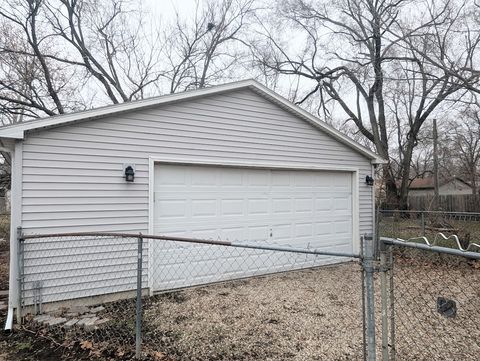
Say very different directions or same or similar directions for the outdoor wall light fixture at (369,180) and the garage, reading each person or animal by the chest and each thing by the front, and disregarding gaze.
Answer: same or similar directions

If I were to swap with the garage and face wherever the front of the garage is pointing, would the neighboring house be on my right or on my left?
on my left

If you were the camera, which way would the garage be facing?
facing the viewer and to the right of the viewer

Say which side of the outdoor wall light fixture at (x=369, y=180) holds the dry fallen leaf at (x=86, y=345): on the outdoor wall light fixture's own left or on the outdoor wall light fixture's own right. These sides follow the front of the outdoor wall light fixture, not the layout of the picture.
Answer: on the outdoor wall light fixture's own right

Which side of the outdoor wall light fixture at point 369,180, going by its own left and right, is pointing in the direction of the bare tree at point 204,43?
back

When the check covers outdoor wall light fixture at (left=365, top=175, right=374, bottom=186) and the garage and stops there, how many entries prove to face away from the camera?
0

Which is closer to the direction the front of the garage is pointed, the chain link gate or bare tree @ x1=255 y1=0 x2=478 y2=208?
the chain link gate

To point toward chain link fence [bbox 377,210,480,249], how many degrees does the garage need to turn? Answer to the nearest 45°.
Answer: approximately 45° to its left

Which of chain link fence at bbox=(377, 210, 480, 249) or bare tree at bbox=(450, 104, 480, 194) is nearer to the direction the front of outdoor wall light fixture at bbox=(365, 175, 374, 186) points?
the chain link fence

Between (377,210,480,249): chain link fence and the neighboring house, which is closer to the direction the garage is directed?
the chain link fence

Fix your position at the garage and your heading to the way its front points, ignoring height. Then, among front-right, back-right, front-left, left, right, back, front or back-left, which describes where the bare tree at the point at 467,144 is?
left

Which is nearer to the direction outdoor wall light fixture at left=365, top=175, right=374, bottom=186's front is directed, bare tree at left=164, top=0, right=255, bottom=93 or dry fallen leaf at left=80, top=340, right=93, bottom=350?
the dry fallen leaf

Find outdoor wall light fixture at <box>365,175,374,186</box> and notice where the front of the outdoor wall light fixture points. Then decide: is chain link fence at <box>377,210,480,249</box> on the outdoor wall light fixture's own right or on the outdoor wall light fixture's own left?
on the outdoor wall light fixture's own left

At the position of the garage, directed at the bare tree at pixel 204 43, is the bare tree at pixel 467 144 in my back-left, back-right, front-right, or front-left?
front-right
